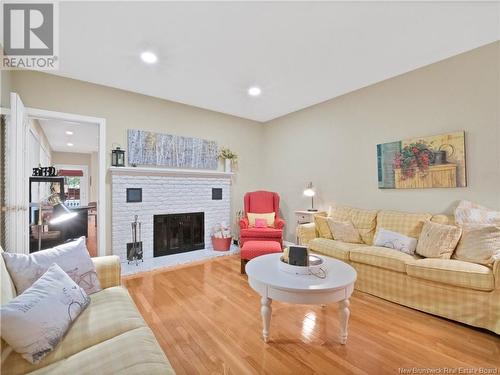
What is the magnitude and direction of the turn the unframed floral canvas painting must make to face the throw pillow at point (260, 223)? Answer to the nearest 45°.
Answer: approximately 45° to its right

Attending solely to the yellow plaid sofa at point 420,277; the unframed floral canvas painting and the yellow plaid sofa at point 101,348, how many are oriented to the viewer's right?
1

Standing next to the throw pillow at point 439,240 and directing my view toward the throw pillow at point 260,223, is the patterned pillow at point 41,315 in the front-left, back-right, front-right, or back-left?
front-left

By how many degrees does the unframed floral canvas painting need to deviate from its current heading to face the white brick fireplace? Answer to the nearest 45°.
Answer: approximately 45° to its right

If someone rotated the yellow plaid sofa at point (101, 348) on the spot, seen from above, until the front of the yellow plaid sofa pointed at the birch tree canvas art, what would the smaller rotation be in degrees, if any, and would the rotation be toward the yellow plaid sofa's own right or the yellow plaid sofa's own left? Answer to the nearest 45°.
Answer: approximately 90° to the yellow plaid sofa's own left

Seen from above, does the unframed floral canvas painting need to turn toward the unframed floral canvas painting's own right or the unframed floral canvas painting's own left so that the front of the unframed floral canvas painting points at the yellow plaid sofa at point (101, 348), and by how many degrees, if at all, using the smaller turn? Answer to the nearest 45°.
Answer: approximately 45° to the unframed floral canvas painting's own left

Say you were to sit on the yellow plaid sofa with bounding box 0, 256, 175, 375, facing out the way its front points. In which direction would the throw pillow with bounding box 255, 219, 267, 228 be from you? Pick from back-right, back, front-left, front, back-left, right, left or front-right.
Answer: front-left

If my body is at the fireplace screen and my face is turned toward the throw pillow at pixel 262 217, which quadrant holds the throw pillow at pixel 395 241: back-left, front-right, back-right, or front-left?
front-right

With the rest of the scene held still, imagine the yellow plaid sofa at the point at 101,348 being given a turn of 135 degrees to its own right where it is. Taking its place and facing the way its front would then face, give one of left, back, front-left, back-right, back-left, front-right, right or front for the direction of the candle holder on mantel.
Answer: back-right

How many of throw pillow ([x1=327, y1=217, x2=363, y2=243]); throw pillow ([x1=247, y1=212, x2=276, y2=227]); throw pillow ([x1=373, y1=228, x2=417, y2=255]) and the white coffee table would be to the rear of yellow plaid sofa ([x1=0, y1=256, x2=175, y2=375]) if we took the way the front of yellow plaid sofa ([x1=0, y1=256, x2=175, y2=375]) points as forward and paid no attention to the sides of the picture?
0

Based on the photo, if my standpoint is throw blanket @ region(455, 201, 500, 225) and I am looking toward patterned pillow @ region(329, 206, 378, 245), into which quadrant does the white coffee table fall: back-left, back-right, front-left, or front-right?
front-left

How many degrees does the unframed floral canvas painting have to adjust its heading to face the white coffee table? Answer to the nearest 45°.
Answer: approximately 45° to its left

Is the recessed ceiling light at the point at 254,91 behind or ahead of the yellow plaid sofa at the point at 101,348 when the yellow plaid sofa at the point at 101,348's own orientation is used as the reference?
ahead

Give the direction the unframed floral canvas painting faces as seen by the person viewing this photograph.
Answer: facing the viewer and to the left of the viewer

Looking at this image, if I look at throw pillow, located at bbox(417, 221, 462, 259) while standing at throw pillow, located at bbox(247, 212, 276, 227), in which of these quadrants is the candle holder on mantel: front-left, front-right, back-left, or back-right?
back-right

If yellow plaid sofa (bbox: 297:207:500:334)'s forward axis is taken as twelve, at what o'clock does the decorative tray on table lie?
The decorative tray on table is roughly at 12 o'clock from the yellow plaid sofa.

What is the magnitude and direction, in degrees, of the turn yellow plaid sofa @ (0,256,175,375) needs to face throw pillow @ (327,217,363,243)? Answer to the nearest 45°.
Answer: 0° — it already faces it

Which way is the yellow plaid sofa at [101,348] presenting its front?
to the viewer's right

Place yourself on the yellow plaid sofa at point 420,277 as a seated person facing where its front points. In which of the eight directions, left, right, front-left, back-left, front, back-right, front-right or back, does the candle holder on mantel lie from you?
front-right

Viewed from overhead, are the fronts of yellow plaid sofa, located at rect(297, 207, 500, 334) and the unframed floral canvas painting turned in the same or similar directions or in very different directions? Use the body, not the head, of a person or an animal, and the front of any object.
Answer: same or similar directions
